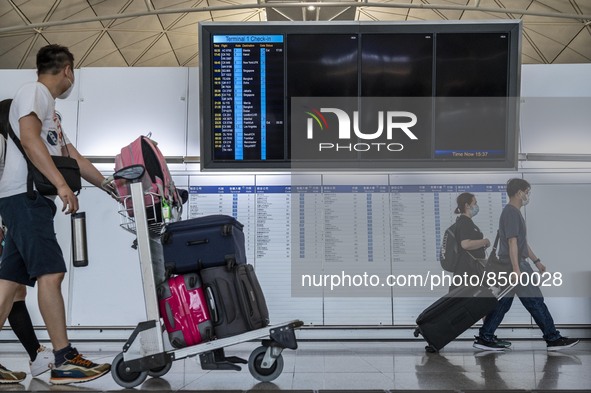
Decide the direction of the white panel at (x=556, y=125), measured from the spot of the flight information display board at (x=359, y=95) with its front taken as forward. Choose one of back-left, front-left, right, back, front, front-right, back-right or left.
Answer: back-left

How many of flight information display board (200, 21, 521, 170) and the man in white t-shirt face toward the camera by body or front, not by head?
1

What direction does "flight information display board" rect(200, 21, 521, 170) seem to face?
toward the camera

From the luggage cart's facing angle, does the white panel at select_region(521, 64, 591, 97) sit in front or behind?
in front

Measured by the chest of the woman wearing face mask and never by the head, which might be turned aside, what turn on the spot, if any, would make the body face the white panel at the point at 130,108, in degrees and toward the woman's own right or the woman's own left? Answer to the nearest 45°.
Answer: approximately 180°

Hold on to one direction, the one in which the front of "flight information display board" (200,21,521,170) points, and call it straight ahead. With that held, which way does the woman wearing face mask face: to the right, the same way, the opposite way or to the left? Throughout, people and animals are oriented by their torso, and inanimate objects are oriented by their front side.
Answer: to the left

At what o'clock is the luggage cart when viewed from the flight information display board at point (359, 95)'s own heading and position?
The luggage cart is roughly at 1 o'clock from the flight information display board.

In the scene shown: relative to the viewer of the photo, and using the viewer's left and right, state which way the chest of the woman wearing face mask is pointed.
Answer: facing to the right of the viewer

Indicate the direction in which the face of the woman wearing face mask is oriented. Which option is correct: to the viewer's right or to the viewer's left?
to the viewer's right

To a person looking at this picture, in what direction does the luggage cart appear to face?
facing to the right of the viewer

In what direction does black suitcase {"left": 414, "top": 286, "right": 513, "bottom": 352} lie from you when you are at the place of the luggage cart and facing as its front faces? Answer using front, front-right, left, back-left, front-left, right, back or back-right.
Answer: front-left

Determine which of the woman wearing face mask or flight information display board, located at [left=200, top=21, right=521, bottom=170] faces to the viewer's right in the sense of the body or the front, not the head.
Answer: the woman wearing face mask

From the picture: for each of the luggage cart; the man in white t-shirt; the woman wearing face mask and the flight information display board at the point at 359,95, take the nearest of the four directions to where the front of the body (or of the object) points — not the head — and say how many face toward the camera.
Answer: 1

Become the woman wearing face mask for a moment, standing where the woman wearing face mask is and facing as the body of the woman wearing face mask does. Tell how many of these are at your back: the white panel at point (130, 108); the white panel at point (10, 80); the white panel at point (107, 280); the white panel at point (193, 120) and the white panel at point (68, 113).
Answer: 5
